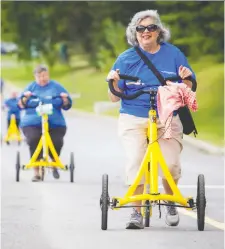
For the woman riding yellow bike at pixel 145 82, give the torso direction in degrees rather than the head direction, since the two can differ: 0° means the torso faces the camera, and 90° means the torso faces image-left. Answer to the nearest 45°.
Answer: approximately 0°

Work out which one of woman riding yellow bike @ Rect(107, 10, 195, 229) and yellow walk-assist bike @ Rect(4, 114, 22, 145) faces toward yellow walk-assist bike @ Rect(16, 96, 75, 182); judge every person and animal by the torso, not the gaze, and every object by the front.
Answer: yellow walk-assist bike @ Rect(4, 114, 22, 145)

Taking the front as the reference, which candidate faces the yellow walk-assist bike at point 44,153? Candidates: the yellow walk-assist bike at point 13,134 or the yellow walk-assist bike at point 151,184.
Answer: the yellow walk-assist bike at point 13,134

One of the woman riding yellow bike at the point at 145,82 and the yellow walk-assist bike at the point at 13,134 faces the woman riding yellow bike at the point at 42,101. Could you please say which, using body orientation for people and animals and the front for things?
the yellow walk-assist bike

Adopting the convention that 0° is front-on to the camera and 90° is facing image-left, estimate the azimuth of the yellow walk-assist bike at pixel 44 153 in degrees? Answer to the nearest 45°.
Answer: approximately 0°

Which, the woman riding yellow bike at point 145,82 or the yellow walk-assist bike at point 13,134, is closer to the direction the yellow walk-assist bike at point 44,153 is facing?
the woman riding yellow bike

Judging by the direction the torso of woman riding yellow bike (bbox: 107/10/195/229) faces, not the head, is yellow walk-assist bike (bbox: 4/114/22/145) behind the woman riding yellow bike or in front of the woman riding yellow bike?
behind
